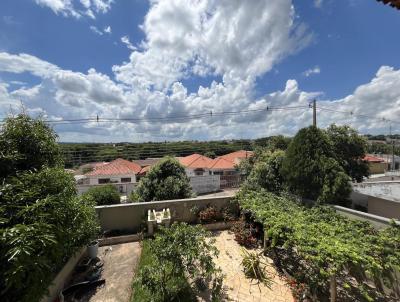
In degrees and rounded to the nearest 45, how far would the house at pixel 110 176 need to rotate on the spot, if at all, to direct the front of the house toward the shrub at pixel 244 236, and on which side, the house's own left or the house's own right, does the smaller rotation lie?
0° — it already faces it

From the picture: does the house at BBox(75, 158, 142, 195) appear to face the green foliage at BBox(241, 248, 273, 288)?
yes

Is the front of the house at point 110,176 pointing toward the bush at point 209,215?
yes

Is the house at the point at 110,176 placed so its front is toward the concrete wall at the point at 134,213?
yes

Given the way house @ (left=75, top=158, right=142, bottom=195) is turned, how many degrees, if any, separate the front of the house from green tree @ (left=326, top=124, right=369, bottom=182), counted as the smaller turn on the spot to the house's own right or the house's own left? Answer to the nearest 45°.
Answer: approximately 45° to the house's own left

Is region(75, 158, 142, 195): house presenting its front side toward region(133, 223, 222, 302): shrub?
yes

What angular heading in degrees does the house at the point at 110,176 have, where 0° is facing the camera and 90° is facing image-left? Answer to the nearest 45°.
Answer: approximately 0°

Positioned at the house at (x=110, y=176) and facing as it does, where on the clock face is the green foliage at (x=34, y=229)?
The green foliage is roughly at 12 o'clock from the house.

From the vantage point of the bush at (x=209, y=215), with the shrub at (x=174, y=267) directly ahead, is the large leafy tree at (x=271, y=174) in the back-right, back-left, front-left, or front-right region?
back-left
